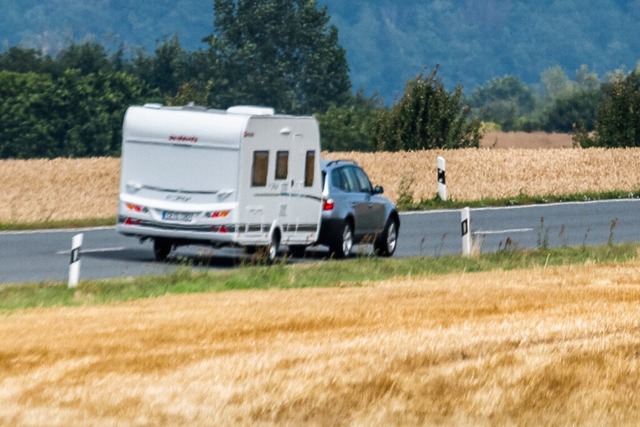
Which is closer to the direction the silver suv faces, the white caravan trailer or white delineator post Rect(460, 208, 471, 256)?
the white delineator post

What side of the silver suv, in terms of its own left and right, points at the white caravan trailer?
back

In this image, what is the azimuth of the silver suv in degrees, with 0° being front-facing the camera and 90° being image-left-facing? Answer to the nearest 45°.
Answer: approximately 225°

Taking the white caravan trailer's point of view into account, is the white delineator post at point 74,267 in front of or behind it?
behind

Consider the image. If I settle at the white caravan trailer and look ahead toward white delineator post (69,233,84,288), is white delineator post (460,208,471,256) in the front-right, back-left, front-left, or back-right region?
back-left

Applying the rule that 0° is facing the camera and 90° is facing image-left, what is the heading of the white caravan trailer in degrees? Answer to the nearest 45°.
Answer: approximately 225°
